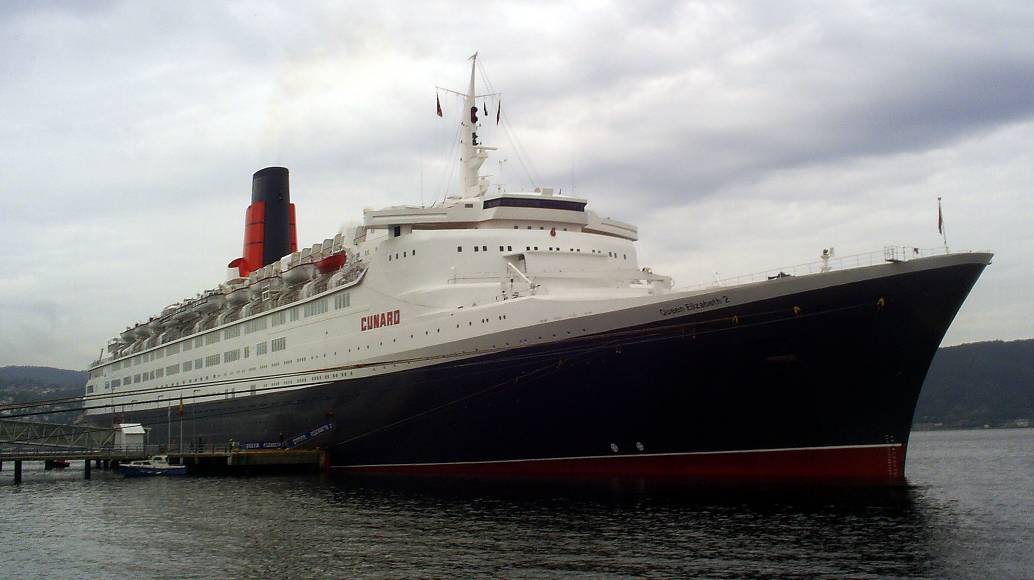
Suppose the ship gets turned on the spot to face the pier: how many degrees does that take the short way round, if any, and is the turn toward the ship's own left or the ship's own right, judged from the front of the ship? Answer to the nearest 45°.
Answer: approximately 180°

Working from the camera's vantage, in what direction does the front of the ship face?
facing the viewer and to the right of the viewer

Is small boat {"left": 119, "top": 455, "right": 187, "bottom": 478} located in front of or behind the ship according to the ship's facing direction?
behind
